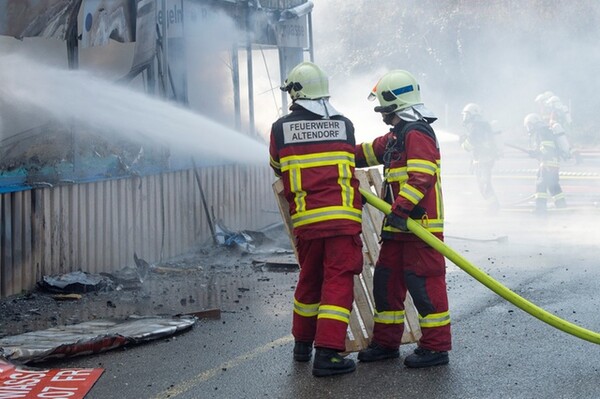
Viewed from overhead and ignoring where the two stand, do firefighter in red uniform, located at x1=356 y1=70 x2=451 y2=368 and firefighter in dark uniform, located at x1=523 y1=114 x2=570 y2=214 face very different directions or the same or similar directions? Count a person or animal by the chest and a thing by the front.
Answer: same or similar directions

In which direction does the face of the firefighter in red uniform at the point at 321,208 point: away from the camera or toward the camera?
away from the camera

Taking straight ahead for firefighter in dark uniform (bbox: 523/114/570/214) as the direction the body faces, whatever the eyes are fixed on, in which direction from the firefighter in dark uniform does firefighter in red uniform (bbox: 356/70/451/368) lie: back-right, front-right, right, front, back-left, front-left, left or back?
left

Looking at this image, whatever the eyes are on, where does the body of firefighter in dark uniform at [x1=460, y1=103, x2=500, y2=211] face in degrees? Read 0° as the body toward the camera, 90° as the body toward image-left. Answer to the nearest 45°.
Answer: approximately 90°

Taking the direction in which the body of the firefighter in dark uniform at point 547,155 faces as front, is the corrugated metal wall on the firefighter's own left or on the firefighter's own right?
on the firefighter's own left

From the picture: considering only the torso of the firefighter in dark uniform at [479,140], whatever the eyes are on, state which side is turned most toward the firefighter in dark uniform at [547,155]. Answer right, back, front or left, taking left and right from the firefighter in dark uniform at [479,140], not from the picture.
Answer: back

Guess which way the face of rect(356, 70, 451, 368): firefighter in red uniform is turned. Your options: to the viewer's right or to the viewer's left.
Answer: to the viewer's left

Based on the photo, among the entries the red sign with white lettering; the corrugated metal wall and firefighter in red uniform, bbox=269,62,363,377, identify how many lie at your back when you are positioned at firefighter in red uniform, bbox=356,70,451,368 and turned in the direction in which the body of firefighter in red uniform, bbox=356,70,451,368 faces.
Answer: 0

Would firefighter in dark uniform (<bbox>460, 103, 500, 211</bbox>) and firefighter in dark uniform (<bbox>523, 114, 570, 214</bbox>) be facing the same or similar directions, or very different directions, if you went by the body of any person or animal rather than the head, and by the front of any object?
same or similar directions

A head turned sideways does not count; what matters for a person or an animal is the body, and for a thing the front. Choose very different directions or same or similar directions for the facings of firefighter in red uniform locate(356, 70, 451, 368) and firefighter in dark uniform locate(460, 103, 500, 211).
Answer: same or similar directions

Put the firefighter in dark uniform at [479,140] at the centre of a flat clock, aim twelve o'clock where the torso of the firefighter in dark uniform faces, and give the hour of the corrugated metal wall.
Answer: The corrugated metal wall is roughly at 10 o'clock from the firefighter in dark uniform.

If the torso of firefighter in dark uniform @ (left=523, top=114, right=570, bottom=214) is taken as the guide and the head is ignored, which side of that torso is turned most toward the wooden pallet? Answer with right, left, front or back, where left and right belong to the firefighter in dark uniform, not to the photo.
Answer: left

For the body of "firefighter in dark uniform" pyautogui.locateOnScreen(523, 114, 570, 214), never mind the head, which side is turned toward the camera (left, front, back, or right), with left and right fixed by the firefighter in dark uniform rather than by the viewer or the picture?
left
